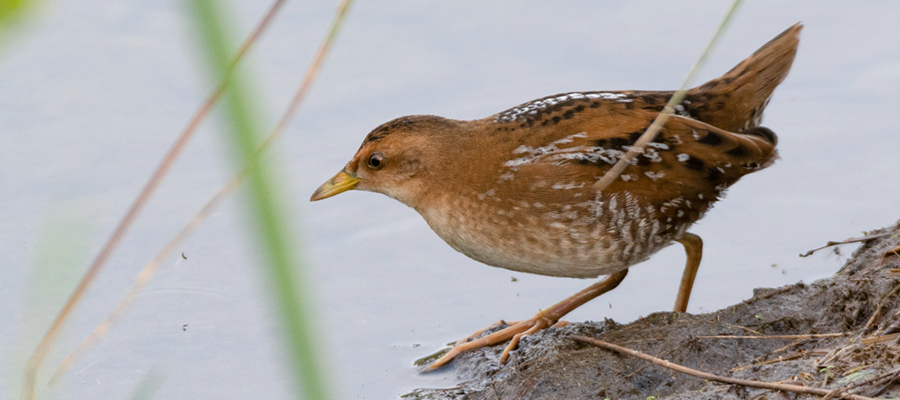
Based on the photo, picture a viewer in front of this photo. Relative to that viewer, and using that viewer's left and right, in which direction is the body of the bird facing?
facing to the left of the viewer

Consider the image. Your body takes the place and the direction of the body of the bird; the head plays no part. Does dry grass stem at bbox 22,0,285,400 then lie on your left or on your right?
on your left

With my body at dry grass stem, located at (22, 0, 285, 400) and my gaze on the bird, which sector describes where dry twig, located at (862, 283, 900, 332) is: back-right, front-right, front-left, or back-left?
front-right

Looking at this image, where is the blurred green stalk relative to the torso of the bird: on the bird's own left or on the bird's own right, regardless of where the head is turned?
on the bird's own left
